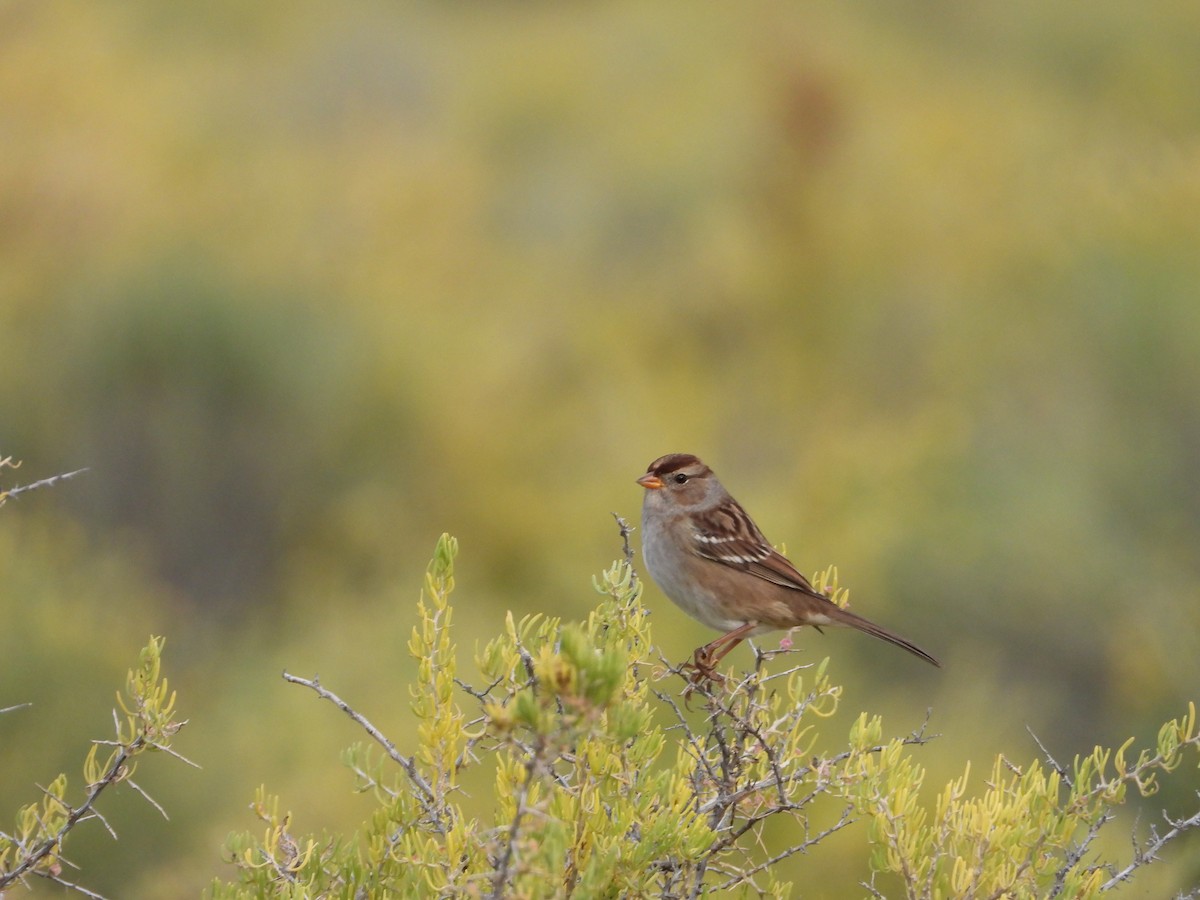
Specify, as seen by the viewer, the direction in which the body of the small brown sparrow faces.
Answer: to the viewer's left
